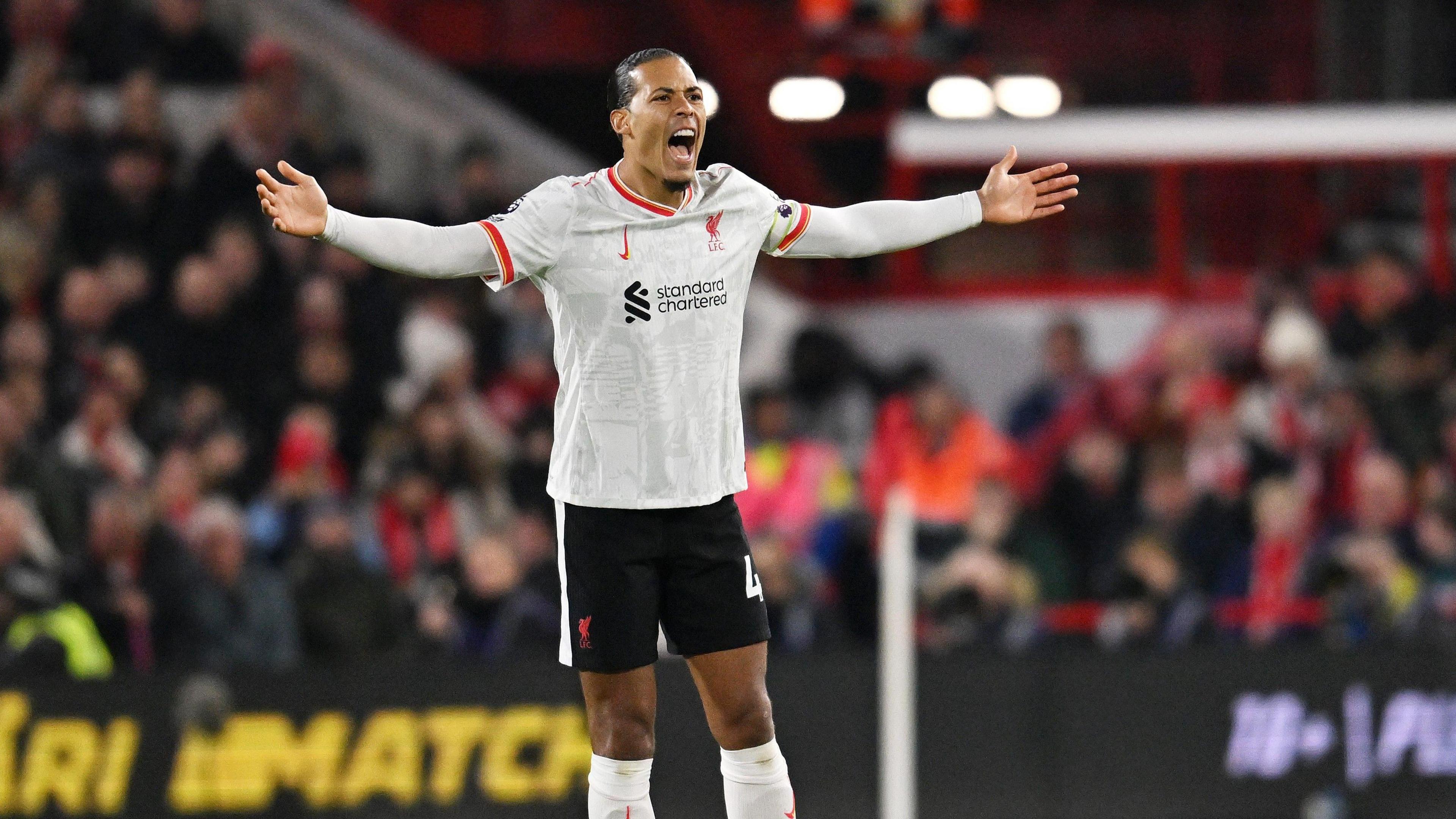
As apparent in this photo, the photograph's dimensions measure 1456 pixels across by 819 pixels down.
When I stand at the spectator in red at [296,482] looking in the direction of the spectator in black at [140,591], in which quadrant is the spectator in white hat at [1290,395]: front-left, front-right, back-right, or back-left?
back-left

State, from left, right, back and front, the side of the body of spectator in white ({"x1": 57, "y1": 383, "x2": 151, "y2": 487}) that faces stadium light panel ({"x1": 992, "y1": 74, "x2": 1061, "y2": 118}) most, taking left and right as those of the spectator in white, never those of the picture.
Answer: left

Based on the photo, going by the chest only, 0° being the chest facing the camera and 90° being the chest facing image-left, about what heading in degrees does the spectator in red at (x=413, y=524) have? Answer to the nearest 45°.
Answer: approximately 0°

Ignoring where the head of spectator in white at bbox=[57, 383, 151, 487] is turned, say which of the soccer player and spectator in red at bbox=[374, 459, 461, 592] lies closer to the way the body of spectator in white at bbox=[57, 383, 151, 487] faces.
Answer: the soccer player

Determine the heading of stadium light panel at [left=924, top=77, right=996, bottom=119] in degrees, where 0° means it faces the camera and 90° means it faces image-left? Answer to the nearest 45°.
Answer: approximately 0°

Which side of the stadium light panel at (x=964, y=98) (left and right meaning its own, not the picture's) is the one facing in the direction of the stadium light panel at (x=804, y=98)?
right
